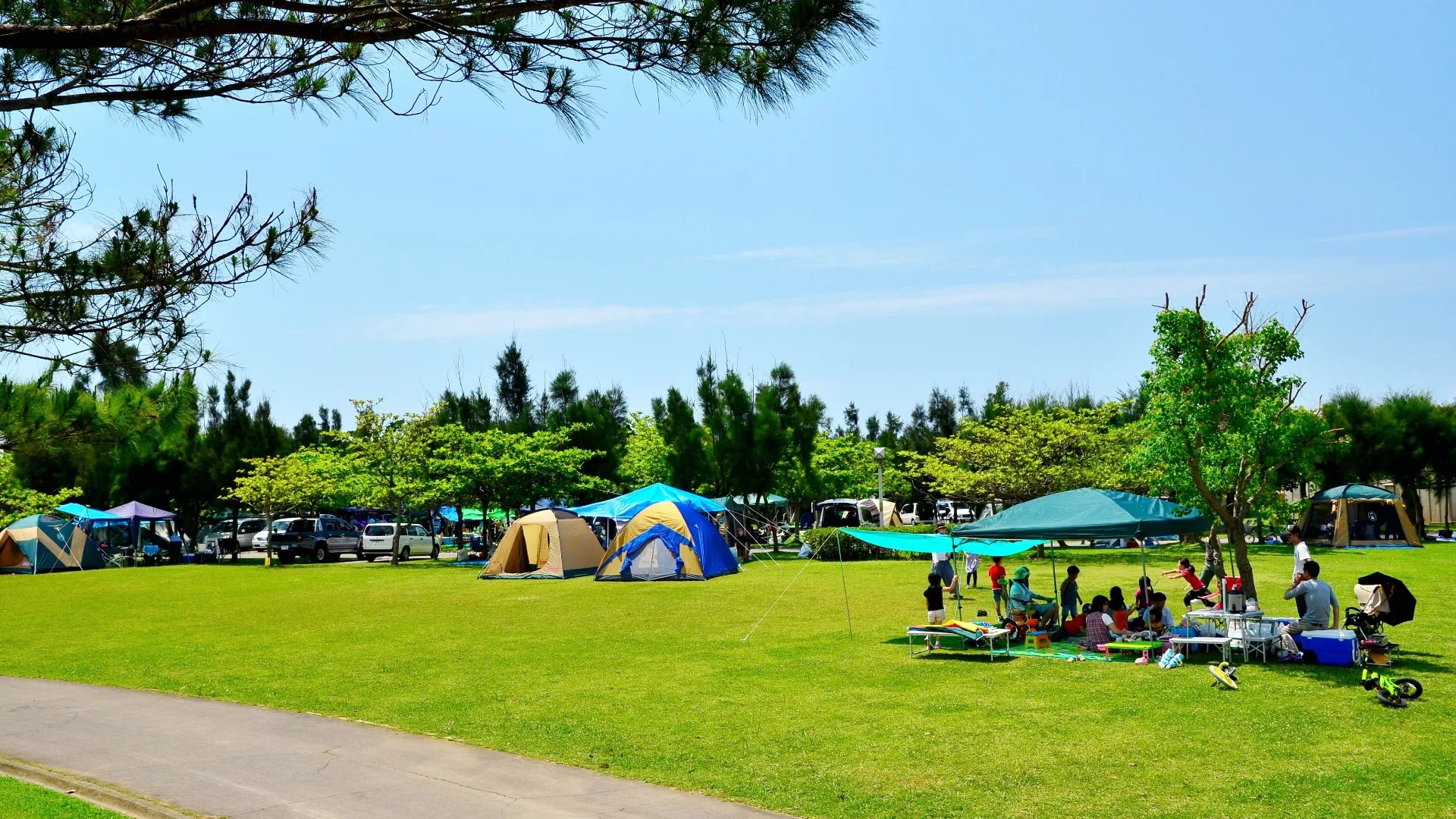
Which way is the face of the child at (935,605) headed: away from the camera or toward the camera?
away from the camera

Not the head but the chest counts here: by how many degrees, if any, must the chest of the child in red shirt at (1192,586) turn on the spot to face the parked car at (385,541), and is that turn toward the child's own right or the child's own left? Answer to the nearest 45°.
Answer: approximately 45° to the child's own right

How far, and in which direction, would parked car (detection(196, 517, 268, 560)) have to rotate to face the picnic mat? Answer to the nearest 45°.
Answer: approximately 45° to its left

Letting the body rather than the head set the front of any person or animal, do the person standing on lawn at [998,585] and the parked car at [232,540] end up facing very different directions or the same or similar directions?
very different directions

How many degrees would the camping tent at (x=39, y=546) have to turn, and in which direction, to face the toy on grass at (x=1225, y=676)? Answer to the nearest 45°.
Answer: approximately 45° to its left

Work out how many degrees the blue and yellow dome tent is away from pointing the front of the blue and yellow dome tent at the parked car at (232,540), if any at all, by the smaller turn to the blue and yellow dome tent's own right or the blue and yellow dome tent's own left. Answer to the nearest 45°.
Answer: approximately 135° to the blue and yellow dome tent's own right

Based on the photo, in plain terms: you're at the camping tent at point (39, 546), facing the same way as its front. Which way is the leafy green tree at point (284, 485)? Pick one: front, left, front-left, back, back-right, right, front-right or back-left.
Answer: back-left

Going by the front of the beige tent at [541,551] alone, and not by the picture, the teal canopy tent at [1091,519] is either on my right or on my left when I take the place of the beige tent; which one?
on my left

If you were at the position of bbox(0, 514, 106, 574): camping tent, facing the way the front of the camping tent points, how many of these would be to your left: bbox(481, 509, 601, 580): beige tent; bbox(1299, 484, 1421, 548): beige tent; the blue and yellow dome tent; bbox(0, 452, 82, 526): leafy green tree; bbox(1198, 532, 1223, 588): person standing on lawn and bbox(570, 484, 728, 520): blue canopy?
5

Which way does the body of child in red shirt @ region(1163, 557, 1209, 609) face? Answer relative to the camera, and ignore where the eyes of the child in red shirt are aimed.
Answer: to the viewer's left
